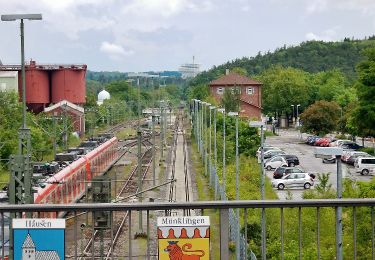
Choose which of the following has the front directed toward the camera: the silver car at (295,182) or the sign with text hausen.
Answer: the sign with text hausen

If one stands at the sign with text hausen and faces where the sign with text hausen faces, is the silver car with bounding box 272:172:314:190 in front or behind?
behind

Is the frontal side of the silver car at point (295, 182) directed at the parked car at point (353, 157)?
no

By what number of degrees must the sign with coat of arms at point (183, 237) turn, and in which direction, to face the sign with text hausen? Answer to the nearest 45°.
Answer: approximately 90° to its right

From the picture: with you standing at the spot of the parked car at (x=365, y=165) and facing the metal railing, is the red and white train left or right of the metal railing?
right

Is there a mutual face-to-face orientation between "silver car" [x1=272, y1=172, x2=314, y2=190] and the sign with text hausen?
no

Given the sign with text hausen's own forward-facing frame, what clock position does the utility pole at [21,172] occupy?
The utility pole is roughly at 6 o'clock from the sign with text hausen.

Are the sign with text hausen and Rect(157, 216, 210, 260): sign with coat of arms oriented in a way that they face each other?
no

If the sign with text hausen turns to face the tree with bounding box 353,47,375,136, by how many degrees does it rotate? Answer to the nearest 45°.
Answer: approximately 135° to its left

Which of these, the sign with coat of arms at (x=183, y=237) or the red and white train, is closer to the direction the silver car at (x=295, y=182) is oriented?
the red and white train

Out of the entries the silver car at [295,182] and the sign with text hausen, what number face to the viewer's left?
1

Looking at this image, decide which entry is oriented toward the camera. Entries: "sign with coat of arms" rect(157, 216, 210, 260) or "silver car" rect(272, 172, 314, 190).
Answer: the sign with coat of arms

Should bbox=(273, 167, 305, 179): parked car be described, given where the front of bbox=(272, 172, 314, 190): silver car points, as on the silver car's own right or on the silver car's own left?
on the silver car's own right

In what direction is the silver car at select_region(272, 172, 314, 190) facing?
to the viewer's left

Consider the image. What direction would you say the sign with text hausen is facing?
toward the camera

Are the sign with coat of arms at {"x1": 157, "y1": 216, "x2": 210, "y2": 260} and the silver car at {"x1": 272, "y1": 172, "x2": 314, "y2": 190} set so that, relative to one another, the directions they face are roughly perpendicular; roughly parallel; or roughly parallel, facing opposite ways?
roughly perpendicular

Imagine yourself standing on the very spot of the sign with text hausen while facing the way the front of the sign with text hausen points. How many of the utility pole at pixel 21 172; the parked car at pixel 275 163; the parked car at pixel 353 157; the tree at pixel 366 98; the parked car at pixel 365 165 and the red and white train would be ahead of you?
0

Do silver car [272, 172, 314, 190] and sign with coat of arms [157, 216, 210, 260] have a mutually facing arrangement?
no
